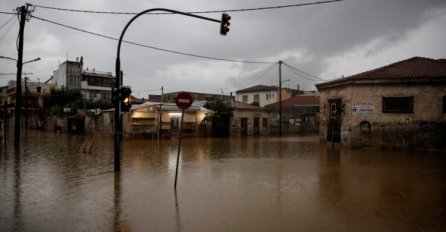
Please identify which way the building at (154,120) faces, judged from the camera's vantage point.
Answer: facing the viewer

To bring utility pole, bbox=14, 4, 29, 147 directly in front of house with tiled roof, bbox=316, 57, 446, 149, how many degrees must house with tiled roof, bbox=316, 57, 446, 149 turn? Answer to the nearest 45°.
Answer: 0° — it already faces it

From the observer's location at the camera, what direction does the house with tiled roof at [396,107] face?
facing the viewer and to the left of the viewer

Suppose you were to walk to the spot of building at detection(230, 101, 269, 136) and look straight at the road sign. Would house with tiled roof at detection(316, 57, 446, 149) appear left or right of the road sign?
left

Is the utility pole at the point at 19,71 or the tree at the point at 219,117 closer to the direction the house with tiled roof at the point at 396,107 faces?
the utility pole

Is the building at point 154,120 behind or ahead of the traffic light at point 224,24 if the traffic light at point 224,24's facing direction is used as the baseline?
behind

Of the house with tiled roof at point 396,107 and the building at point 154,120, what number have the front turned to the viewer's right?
0

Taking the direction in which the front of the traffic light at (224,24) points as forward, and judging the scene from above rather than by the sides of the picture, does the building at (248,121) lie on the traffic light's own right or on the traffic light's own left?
on the traffic light's own left

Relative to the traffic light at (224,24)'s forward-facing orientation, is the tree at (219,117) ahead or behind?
behind

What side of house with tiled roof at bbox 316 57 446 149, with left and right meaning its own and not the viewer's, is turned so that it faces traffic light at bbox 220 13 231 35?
front

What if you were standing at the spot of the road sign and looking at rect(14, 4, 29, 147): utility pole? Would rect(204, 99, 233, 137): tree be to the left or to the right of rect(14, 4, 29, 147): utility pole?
right

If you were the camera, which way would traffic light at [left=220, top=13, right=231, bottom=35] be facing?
facing the viewer and to the right of the viewer

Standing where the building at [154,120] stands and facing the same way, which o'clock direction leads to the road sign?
The road sign is roughly at 12 o'clock from the building.

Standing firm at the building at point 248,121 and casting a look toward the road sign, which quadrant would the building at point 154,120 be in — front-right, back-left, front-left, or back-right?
front-right

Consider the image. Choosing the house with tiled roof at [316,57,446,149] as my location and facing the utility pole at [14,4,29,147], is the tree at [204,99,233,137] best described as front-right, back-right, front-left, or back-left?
front-right

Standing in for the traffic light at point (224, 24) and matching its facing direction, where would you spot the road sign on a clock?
The road sign is roughly at 2 o'clock from the traffic light.

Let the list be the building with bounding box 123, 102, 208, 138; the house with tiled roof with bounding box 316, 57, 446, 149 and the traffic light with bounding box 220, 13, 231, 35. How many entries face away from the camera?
0
